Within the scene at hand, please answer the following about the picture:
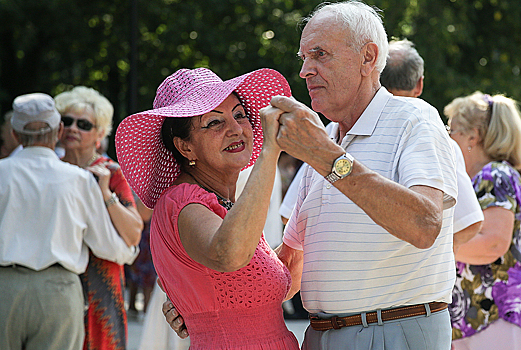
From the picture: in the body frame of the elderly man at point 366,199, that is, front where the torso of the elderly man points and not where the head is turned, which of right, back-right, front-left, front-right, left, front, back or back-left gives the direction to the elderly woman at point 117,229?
right

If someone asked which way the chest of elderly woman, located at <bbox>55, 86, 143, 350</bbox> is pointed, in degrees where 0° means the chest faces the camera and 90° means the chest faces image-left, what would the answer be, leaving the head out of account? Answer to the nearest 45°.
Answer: approximately 45°

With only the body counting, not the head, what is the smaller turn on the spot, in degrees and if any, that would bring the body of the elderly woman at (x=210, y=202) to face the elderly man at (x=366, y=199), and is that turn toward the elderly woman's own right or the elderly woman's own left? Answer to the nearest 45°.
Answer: approximately 45° to the elderly woman's own left

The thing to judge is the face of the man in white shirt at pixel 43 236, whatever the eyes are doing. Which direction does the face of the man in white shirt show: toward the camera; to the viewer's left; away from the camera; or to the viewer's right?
away from the camera

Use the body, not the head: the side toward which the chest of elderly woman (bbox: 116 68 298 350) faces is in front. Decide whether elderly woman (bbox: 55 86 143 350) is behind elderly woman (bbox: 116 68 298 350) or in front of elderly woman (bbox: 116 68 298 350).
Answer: behind

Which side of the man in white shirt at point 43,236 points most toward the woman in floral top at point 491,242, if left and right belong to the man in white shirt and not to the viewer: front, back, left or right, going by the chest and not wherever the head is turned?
right

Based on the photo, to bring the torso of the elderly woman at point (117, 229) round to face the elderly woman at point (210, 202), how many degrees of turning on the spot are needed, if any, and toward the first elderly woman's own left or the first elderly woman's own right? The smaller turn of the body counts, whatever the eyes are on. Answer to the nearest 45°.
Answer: approximately 45° to the first elderly woman's own left

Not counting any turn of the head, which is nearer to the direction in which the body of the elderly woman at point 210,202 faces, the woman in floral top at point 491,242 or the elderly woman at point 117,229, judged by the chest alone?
the woman in floral top

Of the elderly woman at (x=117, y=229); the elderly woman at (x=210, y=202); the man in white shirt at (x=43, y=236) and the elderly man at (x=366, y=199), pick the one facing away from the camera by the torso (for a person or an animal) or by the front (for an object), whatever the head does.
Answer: the man in white shirt

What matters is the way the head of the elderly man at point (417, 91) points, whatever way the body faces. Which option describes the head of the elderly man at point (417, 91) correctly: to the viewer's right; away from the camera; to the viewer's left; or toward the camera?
away from the camera

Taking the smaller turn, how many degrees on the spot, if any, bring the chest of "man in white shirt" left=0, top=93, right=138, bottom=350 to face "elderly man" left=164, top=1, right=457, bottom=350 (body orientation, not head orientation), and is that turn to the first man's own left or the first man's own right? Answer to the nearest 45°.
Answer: approximately 135° to the first man's own right

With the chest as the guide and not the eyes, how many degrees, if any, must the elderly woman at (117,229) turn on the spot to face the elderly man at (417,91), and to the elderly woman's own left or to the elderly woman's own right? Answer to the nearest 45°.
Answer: approximately 135° to the elderly woman's own left

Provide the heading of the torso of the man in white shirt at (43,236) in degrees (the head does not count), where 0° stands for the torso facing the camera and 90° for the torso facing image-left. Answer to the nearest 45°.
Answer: approximately 180°

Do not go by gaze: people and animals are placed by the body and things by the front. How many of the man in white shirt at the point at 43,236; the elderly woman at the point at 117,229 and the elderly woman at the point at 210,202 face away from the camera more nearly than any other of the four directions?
1
